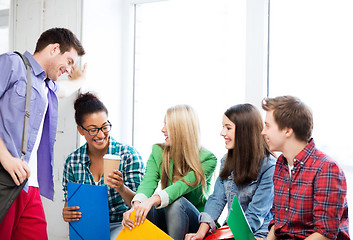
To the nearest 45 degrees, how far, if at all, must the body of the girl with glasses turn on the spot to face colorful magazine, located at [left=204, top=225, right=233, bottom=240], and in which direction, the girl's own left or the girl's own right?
approximately 45° to the girl's own left

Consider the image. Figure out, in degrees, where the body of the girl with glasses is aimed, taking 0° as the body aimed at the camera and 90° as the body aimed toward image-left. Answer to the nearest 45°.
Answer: approximately 0°

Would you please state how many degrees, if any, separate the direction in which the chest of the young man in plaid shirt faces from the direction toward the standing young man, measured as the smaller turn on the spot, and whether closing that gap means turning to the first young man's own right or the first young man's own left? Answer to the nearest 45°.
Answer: approximately 45° to the first young man's own right

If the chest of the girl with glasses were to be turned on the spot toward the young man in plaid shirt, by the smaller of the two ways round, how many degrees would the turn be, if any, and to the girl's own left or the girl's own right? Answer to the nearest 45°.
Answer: approximately 45° to the girl's own left

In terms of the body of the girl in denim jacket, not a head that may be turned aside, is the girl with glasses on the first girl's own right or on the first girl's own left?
on the first girl's own right

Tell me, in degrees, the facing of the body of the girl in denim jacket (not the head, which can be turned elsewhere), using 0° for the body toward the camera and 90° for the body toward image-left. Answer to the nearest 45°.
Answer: approximately 45°
